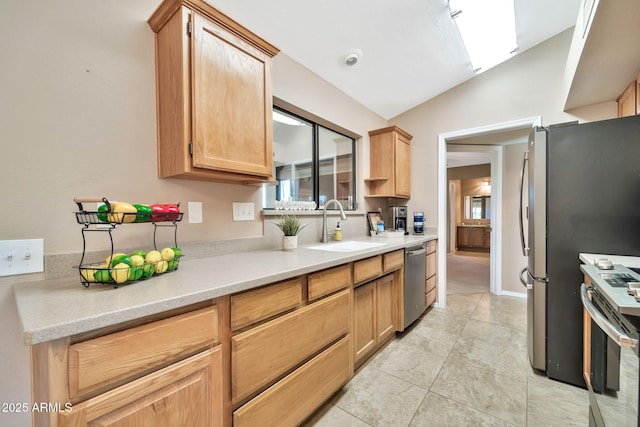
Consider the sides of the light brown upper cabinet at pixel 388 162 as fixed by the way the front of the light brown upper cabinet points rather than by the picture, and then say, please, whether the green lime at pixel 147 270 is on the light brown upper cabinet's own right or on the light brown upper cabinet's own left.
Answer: on the light brown upper cabinet's own right

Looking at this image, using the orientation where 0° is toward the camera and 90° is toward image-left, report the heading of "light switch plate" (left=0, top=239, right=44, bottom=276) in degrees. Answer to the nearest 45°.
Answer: approximately 0°

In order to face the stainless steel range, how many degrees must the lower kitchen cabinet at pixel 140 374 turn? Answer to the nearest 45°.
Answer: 0° — it already faces it

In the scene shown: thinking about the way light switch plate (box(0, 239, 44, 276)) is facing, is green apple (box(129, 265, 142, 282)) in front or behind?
in front

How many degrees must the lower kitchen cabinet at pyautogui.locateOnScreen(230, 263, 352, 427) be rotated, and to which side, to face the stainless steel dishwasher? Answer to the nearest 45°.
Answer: approximately 90° to its left

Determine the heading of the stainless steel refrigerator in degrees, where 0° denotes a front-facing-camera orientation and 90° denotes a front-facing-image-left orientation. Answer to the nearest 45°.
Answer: approximately 90°

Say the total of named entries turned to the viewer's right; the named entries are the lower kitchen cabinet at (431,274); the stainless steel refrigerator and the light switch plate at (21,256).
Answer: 1

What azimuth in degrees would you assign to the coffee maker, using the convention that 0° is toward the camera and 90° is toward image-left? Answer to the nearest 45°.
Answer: approximately 315°
